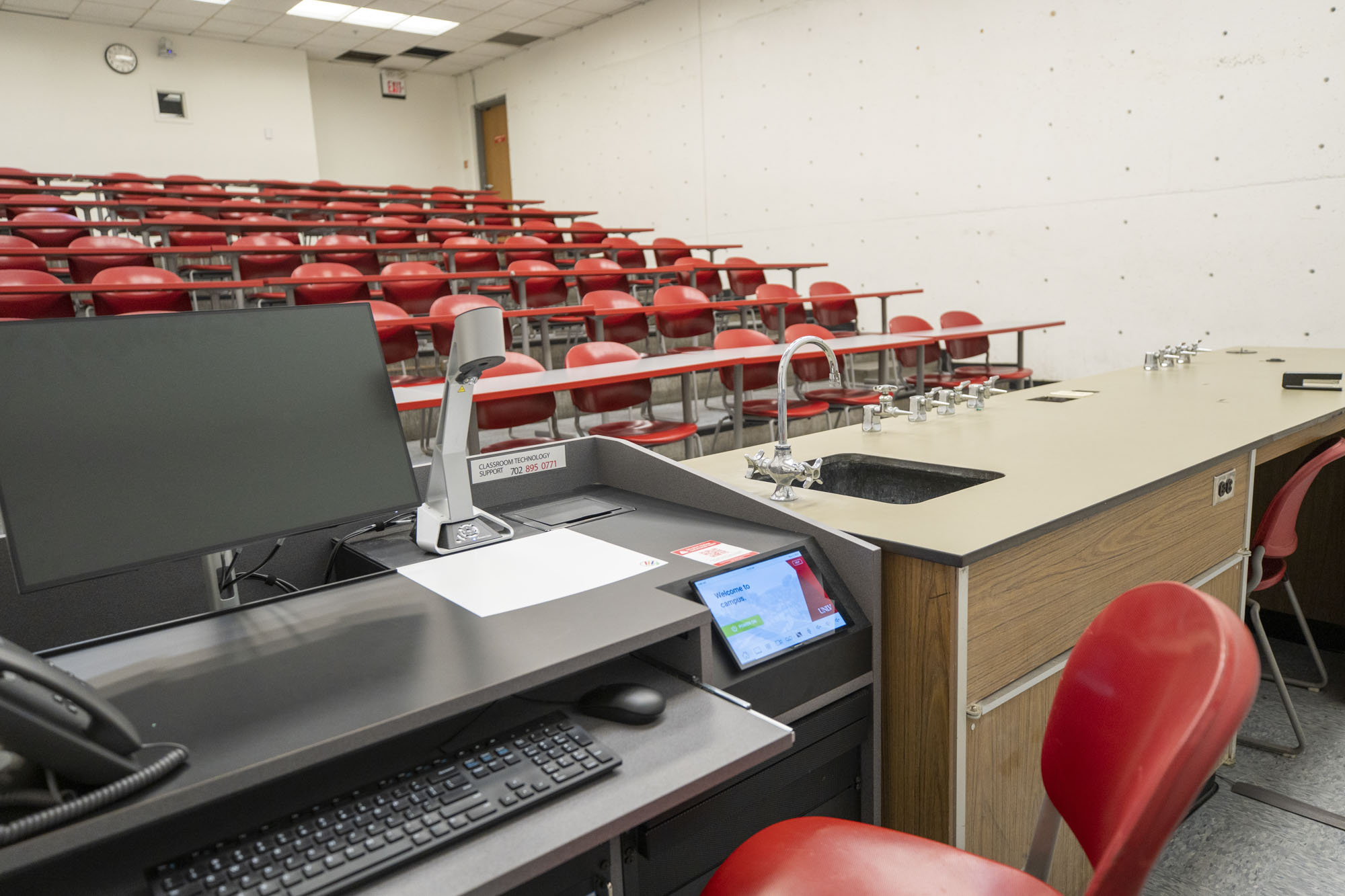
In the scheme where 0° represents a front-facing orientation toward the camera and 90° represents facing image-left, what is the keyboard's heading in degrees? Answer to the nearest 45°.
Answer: approximately 315°

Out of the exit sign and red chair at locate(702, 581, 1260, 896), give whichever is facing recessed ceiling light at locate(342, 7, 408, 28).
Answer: the exit sign

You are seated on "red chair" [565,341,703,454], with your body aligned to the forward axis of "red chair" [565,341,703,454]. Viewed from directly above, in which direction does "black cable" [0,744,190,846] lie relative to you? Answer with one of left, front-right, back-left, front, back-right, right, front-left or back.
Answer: front-right

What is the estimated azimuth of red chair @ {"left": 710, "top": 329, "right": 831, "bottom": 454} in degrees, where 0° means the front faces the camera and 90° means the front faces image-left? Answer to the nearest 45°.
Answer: approximately 315°

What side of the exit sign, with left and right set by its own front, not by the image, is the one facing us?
front

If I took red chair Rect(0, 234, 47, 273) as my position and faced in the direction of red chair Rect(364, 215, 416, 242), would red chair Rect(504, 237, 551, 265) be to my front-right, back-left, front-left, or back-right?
front-right

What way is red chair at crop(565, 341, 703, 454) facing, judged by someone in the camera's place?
facing the viewer and to the right of the viewer

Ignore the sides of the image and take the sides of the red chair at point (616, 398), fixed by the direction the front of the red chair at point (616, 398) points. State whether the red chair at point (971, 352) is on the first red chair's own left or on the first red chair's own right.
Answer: on the first red chair's own left

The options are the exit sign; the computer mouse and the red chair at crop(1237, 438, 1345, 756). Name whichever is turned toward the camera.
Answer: the exit sign

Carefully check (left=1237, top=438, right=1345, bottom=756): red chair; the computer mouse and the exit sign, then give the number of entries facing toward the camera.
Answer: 1

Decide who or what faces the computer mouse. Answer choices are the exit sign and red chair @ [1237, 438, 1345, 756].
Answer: the exit sign

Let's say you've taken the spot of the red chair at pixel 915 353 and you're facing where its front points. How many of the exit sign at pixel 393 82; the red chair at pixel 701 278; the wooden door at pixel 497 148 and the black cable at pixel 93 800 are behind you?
3

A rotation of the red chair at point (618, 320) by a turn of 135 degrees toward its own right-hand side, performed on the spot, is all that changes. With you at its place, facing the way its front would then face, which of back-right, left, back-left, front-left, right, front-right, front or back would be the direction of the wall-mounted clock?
front-right

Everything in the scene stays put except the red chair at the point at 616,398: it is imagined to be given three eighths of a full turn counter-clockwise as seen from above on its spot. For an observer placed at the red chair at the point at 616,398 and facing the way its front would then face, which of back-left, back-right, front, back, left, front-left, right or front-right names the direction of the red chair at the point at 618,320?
front

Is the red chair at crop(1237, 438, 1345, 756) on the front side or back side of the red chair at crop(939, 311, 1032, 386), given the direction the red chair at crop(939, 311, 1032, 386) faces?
on the front side

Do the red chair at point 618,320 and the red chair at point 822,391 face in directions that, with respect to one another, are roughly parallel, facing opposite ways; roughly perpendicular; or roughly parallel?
roughly parallel

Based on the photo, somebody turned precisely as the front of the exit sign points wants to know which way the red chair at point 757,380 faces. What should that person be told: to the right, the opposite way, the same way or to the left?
the same way

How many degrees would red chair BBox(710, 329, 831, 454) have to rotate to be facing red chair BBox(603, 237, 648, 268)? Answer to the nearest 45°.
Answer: approximately 135° to its left

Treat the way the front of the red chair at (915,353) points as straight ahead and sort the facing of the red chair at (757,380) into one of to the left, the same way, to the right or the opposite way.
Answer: the same way
